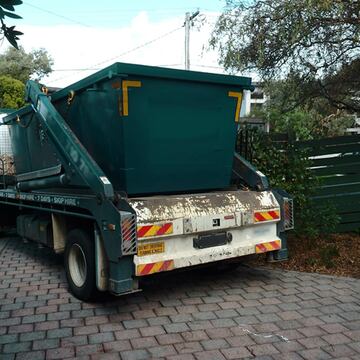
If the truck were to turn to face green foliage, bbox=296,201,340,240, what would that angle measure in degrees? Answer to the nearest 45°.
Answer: approximately 90° to its right

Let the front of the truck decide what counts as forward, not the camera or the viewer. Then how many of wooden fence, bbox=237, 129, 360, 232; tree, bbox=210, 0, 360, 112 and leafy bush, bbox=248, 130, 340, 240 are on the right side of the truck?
3

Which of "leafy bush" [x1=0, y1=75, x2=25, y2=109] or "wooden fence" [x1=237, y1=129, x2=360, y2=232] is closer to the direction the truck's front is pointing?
the leafy bush

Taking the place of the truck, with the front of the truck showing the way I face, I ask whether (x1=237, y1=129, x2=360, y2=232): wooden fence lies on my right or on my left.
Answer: on my right

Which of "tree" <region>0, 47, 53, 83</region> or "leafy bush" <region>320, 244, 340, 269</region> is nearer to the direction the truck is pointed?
the tree

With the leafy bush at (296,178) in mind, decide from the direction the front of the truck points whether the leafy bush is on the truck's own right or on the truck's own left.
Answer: on the truck's own right

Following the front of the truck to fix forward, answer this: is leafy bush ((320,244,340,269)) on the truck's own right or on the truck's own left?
on the truck's own right

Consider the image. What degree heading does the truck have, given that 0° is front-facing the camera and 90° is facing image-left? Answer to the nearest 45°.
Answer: approximately 135°

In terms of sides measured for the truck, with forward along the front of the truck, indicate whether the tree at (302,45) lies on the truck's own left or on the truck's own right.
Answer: on the truck's own right
